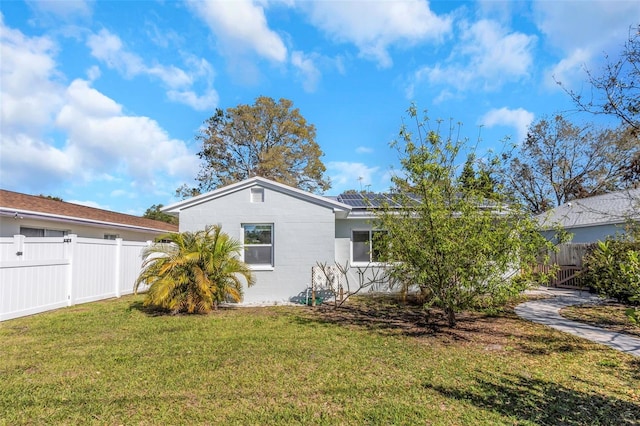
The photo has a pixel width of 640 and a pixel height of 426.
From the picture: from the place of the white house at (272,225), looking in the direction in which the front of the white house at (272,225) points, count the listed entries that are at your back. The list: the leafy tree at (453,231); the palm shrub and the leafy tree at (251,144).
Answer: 1

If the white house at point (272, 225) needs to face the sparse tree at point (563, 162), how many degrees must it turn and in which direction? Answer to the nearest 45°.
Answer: approximately 135° to its left

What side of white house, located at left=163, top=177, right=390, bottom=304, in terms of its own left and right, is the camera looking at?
front

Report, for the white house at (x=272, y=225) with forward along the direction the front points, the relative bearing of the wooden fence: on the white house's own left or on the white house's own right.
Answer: on the white house's own left

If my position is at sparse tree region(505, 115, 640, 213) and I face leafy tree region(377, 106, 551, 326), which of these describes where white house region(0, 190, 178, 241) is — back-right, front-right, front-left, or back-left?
front-right

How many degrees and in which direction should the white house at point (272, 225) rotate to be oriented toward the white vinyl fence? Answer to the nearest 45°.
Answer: approximately 90° to its right

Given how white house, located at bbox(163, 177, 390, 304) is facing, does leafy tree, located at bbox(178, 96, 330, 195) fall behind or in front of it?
behind

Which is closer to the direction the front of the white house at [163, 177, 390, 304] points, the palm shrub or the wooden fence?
the palm shrub

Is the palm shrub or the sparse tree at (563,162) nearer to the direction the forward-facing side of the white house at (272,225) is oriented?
the palm shrub

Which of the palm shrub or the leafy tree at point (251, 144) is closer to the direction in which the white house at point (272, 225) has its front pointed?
the palm shrub

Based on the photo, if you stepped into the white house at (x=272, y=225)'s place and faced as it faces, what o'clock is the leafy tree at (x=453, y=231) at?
The leafy tree is roughly at 11 o'clock from the white house.

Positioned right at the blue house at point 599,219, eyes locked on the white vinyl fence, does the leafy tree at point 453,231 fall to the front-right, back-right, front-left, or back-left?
front-left

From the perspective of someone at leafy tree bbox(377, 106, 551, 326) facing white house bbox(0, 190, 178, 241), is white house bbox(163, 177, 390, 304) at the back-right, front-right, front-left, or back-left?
front-right
